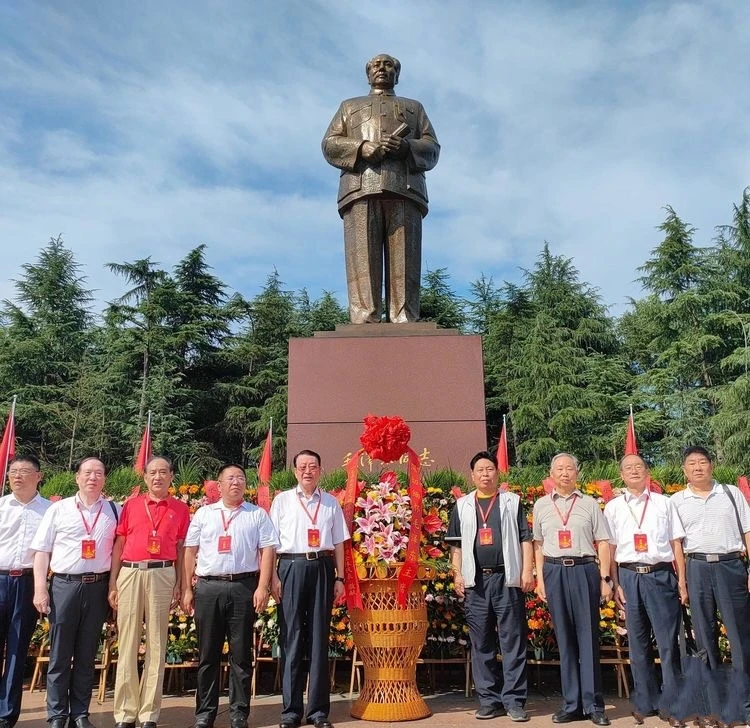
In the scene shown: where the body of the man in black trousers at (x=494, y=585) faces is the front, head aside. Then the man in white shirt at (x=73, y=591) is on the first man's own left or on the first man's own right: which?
on the first man's own right

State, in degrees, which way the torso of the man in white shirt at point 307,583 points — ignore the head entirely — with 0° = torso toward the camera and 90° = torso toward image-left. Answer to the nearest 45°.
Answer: approximately 0°

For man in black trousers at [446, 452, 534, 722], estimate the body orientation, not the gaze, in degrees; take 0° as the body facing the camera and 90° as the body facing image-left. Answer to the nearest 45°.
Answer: approximately 0°

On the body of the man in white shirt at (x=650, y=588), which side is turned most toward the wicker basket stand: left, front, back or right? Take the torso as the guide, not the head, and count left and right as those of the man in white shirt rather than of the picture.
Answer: right

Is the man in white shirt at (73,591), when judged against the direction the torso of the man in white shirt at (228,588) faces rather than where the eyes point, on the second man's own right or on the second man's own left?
on the second man's own right

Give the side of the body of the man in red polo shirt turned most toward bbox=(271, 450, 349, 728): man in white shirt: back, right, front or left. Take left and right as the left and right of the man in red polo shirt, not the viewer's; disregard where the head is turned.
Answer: left
